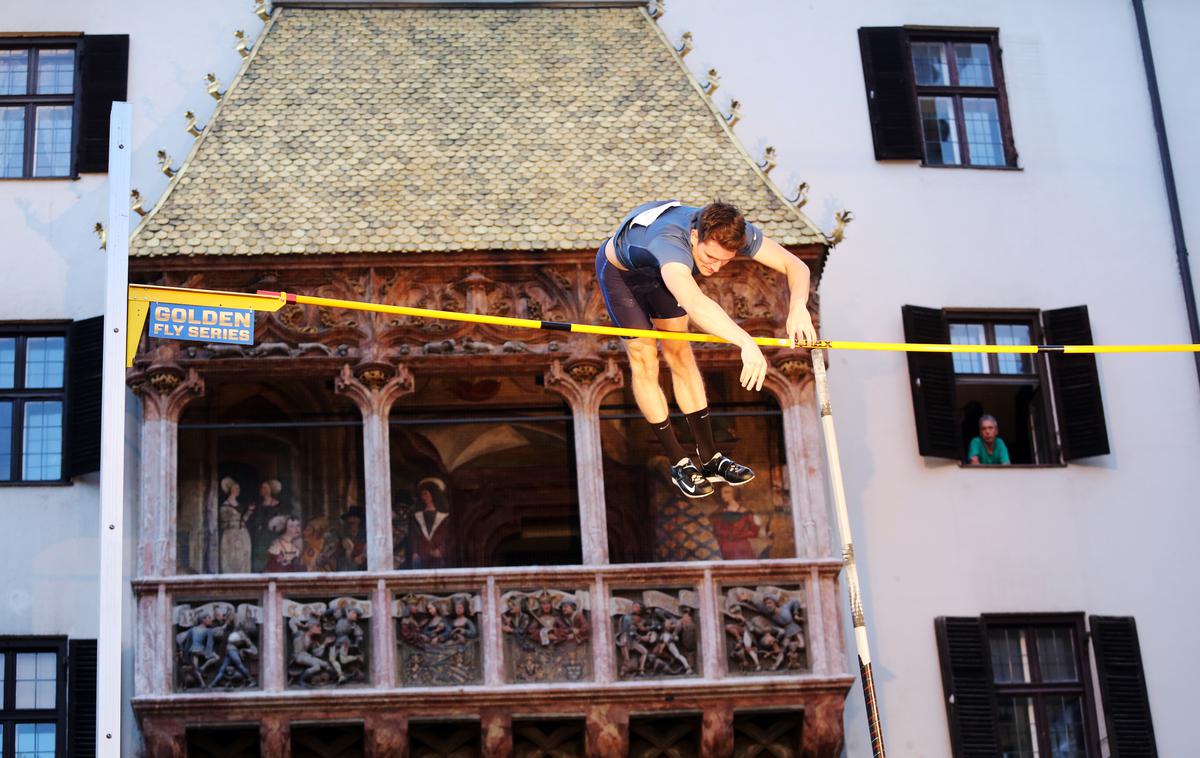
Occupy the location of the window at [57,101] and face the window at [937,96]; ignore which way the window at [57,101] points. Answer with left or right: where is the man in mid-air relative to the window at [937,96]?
right

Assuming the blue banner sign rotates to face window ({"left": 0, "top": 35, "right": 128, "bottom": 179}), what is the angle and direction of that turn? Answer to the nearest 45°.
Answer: approximately 180°

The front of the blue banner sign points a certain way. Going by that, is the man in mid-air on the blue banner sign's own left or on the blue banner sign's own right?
on the blue banner sign's own left

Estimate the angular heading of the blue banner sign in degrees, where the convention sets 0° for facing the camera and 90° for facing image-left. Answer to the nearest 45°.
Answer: approximately 0°

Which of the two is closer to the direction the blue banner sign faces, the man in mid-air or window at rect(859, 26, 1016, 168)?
the man in mid-air

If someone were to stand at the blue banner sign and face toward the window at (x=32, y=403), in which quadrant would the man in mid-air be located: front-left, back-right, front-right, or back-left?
back-right

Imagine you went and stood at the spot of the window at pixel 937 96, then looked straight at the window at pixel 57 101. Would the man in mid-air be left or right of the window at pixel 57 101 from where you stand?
left

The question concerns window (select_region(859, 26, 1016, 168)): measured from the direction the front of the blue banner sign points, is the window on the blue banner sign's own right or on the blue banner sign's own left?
on the blue banner sign's own left
